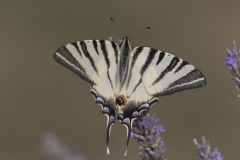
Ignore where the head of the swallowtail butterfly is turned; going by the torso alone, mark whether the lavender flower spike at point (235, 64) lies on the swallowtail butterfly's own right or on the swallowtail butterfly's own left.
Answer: on the swallowtail butterfly's own right

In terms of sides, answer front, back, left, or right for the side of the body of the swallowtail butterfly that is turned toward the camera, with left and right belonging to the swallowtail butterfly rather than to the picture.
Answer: back
